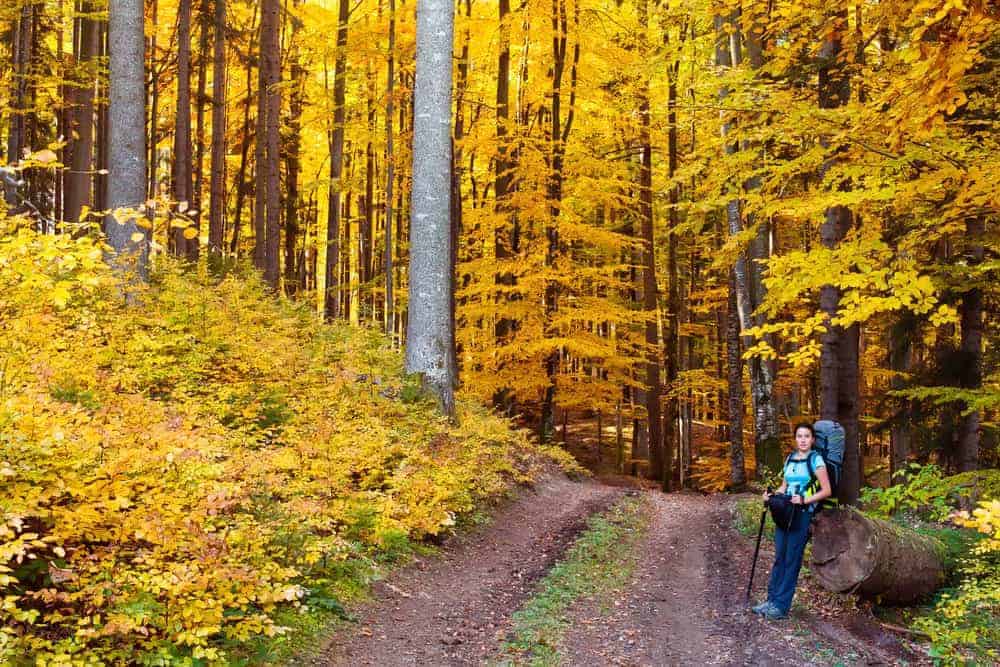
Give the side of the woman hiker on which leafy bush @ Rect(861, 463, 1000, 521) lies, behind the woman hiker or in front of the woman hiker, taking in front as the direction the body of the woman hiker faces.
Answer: behind

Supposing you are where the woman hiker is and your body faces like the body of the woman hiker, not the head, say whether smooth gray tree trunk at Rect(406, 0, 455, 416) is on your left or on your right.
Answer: on your right

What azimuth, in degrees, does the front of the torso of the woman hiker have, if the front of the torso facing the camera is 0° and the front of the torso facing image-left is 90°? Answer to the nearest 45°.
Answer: approximately 45°

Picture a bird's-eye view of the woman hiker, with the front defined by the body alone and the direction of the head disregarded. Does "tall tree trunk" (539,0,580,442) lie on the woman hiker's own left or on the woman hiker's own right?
on the woman hiker's own right

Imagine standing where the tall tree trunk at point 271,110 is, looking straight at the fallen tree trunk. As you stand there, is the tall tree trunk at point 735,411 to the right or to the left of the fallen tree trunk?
left

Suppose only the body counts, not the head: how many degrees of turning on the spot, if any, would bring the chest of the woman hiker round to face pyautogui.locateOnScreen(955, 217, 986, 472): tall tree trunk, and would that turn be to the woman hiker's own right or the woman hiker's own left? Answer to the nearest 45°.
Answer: approximately 180°
